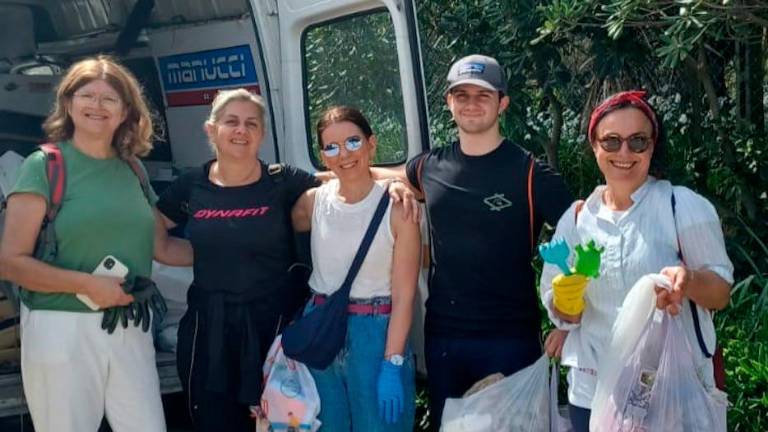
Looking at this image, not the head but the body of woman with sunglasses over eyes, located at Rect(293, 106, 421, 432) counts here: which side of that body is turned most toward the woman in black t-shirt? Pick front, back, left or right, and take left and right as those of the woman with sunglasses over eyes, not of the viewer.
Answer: right

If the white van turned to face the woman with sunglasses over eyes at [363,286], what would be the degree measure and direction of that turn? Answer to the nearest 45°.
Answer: approximately 135° to its left

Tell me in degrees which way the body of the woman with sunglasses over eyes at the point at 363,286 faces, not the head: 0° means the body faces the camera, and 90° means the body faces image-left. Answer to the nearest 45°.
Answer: approximately 0°

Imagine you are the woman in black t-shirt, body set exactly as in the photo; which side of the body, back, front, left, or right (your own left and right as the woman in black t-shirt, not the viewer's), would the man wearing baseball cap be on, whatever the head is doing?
left

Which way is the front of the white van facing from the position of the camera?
facing away from the viewer and to the left of the viewer

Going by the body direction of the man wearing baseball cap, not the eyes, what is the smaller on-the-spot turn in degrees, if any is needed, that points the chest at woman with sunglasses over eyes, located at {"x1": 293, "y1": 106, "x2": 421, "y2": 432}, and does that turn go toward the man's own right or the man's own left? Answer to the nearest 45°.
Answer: approximately 90° to the man's own right

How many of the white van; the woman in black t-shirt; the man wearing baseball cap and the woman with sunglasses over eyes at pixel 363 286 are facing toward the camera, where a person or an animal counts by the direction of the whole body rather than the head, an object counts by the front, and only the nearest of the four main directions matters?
3

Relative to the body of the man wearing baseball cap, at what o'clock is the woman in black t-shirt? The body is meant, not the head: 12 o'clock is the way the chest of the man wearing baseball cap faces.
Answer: The woman in black t-shirt is roughly at 3 o'clock from the man wearing baseball cap.
